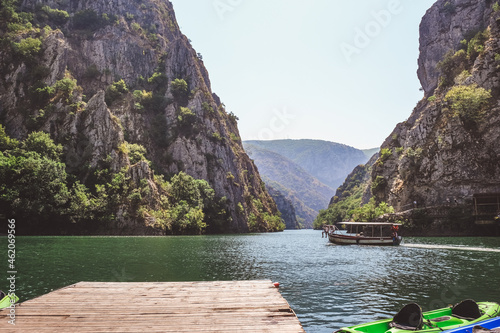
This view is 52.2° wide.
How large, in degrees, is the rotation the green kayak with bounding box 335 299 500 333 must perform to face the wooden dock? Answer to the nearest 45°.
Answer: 0° — it already faces it

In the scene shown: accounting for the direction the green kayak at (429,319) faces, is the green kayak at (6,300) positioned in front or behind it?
in front

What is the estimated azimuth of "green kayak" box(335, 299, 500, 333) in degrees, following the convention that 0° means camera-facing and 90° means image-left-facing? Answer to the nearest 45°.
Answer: approximately 45°
